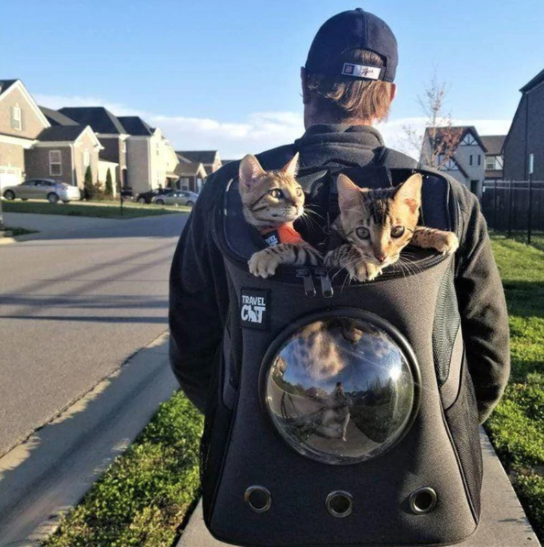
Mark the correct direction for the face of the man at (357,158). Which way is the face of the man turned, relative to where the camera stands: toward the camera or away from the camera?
away from the camera

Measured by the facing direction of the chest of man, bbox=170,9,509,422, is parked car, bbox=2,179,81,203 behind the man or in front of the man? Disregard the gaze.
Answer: in front

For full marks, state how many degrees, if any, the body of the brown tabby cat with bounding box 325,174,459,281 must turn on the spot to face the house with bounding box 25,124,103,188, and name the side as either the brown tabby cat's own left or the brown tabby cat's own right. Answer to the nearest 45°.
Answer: approximately 135° to the brown tabby cat's own right

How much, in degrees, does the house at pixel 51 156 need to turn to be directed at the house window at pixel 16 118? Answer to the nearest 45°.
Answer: approximately 90° to its right

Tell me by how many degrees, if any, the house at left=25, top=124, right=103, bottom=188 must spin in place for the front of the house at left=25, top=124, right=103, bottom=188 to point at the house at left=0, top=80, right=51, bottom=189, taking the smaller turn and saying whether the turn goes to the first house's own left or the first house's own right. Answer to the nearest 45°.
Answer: approximately 90° to the first house's own right

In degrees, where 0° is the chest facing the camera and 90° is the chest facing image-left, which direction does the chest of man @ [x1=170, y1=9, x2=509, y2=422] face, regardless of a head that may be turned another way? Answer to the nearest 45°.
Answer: approximately 180°

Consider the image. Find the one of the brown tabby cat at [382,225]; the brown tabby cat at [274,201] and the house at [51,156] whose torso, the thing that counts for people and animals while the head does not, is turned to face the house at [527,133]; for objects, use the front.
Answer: the house at [51,156]

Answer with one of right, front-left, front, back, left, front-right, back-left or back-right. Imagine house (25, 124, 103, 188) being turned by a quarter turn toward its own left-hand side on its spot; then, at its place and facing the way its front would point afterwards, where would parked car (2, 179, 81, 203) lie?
back-right

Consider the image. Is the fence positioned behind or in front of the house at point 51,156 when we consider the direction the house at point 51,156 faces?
in front

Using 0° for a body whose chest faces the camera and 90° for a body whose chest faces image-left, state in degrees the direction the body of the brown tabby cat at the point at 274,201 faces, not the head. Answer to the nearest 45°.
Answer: approximately 315°

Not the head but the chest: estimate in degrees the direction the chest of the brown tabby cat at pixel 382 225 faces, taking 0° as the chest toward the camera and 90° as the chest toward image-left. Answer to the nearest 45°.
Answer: approximately 0°

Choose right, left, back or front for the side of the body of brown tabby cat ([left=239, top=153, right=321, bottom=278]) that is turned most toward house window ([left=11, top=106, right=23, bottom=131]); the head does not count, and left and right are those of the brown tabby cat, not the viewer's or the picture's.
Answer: back

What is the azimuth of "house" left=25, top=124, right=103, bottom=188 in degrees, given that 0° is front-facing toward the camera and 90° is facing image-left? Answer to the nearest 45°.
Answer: approximately 315°

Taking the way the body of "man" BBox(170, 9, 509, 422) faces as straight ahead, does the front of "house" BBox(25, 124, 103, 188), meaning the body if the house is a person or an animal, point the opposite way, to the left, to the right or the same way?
to the right
